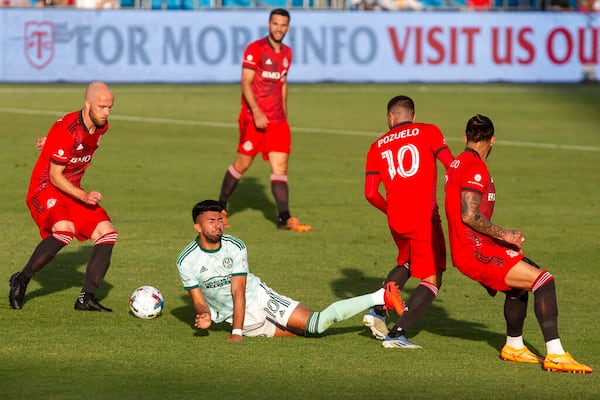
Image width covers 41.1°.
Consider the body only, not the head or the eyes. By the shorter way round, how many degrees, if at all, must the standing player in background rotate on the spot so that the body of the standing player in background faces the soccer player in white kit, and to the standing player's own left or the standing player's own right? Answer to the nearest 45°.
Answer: approximately 45° to the standing player's own right

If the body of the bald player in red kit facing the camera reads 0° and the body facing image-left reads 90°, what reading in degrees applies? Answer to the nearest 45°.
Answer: approximately 315°

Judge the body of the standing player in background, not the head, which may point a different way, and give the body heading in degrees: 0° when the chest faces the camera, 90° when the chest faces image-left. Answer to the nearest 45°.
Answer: approximately 315°
